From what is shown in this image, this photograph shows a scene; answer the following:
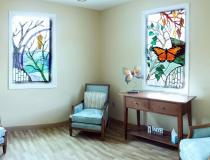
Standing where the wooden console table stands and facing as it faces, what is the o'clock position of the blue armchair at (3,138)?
The blue armchair is roughly at 1 o'clock from the wooden console table.

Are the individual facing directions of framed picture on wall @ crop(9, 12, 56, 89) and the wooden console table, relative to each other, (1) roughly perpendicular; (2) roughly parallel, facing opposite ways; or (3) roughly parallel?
roughly perpendicular

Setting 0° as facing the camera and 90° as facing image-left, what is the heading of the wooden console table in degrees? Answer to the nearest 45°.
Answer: approximately 45°

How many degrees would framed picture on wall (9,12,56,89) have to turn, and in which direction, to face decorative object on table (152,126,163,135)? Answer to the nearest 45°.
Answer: approximately 45° to its left

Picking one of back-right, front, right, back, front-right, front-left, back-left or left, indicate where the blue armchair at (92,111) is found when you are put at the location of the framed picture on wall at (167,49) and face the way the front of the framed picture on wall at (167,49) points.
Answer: front-right

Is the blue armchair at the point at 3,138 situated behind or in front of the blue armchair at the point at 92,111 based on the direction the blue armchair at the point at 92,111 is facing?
in front

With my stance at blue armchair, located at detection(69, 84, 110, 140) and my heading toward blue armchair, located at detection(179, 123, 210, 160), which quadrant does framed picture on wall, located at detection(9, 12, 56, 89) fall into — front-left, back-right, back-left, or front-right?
back-right

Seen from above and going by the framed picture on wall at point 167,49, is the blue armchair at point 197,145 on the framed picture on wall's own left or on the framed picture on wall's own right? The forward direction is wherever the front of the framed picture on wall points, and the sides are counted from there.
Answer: on the framed picture on wall's own left

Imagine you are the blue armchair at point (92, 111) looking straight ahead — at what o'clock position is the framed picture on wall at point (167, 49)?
The framed picture on wall is roughly at 8 o'clock from the blue armchair.

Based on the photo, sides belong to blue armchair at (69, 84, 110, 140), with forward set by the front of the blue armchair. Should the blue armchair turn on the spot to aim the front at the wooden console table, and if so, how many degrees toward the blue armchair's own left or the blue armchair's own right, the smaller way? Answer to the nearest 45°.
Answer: approximately 90° to the blue armchair's own left

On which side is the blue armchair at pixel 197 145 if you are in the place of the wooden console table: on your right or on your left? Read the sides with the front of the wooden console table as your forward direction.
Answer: on your left
